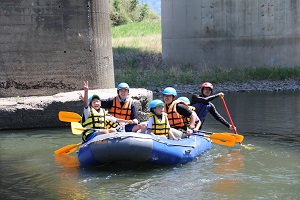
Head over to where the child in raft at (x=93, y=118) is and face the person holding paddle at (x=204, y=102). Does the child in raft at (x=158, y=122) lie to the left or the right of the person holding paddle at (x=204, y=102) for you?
right

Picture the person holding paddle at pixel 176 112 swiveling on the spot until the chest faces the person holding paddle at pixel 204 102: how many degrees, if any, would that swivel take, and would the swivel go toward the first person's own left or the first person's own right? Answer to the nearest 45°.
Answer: approximately 180°

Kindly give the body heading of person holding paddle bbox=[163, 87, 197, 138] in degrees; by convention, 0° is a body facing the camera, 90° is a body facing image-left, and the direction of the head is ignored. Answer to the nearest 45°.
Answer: approximately 45°

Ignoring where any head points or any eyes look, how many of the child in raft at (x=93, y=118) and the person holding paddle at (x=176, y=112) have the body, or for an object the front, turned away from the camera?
0

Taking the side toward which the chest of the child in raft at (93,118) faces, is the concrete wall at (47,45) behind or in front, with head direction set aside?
behind
